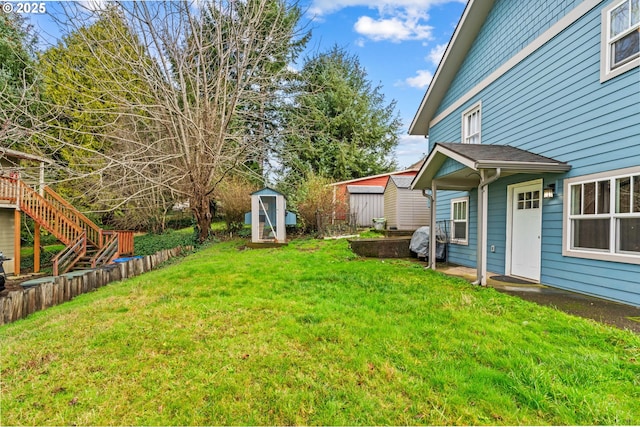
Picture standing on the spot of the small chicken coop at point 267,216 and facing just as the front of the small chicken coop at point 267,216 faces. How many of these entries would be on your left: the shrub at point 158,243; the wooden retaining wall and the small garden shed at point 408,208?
1

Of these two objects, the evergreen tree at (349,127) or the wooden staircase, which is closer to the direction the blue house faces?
the wooden staircase

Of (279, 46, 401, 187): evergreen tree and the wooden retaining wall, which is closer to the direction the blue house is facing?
the wooden retaining wall

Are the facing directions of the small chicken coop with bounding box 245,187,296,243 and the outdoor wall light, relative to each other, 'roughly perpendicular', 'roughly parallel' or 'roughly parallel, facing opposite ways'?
roughly perpendicular

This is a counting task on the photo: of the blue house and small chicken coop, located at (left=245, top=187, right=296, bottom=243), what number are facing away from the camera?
0

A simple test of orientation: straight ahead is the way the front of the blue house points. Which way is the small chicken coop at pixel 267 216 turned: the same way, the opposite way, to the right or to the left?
to the left

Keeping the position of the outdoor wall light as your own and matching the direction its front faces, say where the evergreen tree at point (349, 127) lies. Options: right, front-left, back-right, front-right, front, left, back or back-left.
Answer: right

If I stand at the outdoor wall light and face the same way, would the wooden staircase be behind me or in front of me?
in front
